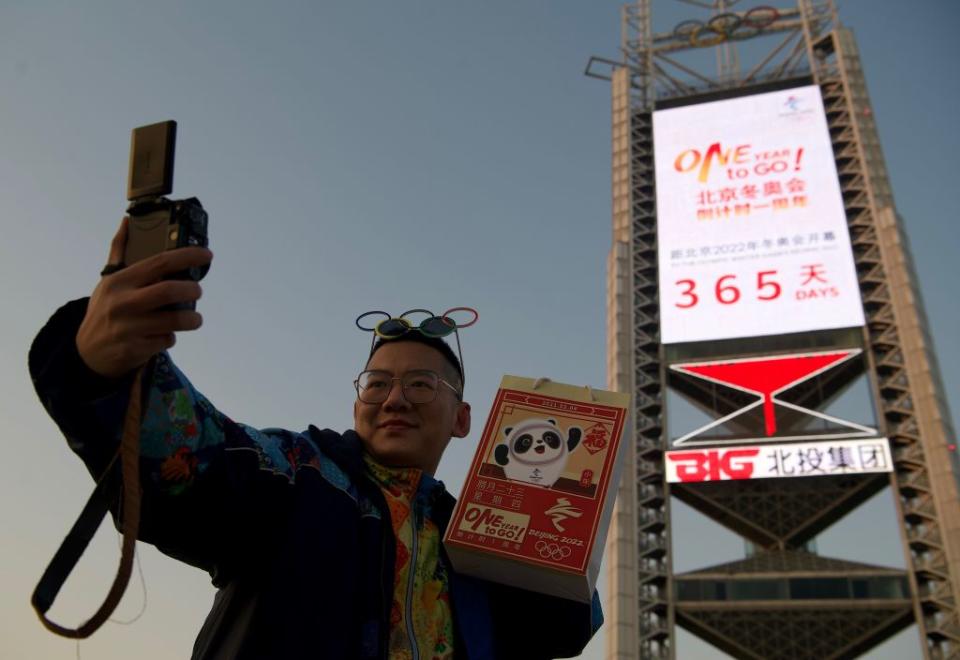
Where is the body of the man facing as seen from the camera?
toward the camera

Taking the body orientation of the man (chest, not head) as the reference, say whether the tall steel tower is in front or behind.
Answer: behind

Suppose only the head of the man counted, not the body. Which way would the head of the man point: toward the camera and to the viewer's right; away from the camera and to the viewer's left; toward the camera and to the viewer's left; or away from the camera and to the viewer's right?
toward the camera and to the viewer's left
